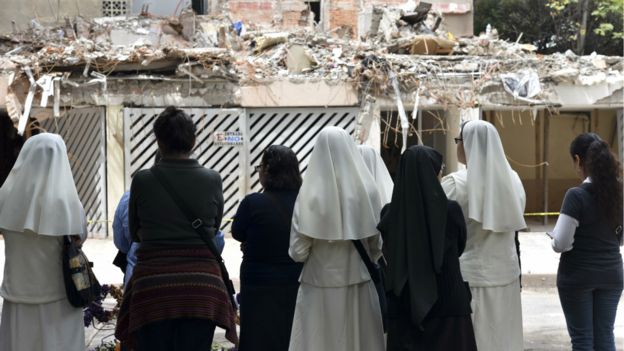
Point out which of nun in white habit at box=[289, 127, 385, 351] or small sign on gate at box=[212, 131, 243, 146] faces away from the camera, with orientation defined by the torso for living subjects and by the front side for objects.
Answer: the nun in white habit

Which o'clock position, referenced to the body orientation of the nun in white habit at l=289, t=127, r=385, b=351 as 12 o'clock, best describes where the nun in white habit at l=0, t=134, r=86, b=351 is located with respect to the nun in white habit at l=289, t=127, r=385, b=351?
the nun in white habit at l=0, t=134, r=86, b=351 is roughly at 9 o'clock from the nun in white habit at l=289, t=127, r=385, b=351.

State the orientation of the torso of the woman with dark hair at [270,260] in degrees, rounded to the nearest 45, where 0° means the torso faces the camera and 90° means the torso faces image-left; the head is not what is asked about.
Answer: approximately 135°

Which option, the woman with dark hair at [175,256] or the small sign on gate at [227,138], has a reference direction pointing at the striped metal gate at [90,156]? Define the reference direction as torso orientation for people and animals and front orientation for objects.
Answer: the woman with dark hair

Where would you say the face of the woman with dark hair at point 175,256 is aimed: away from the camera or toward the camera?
away from the camera

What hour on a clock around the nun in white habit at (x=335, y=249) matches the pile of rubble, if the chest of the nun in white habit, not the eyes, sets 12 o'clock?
The pile of rubble is roughly at 12 o'clock from the nun in white habit.

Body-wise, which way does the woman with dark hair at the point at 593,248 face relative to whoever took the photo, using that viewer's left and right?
facing away from the viewer and to the left of the viewer

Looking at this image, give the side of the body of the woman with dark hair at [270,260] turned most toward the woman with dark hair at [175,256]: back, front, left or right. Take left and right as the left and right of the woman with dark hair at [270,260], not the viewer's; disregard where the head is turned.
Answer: left

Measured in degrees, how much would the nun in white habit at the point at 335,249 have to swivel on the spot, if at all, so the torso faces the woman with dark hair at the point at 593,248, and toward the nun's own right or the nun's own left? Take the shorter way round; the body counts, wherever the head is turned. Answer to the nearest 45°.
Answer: approximately 90° to the nun's own right

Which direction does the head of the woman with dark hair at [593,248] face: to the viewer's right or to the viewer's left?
to the viewer's left

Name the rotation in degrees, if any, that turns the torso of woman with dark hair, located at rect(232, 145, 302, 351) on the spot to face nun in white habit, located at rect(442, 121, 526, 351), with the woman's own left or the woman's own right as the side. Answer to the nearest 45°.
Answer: approximately 135° to the woman's own right

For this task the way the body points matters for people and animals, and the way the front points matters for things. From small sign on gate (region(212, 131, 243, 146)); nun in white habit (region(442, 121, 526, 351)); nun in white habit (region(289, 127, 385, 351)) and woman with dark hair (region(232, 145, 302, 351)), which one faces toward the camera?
the small sign on gate

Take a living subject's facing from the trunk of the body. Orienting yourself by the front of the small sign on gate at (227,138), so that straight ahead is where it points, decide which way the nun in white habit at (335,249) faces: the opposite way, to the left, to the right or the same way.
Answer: the opposite way

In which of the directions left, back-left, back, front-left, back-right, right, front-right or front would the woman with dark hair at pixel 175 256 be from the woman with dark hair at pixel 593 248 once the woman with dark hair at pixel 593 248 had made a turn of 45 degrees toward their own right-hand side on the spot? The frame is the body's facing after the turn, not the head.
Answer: back-left

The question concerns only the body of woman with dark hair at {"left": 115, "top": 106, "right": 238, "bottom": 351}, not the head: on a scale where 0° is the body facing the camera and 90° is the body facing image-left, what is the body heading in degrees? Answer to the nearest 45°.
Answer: approximately 180°

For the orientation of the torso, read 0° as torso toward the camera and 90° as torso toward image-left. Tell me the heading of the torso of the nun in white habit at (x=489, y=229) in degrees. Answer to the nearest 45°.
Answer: approximately 135°

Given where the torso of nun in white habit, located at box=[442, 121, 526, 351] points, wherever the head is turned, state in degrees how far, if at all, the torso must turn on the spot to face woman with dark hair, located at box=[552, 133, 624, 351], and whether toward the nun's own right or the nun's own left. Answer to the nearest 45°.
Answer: approximately 90° to the nun's own right
